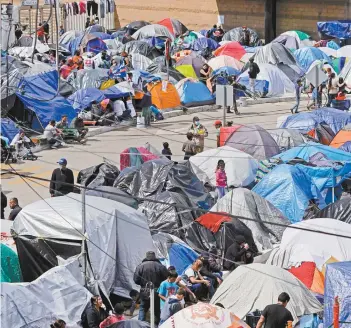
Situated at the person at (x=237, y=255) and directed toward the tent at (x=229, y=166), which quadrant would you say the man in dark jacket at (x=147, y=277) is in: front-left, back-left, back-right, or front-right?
back-left

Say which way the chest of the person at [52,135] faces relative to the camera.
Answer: to the viewer's right

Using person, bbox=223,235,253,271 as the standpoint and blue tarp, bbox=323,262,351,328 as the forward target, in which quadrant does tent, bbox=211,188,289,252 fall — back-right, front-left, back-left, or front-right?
back-left

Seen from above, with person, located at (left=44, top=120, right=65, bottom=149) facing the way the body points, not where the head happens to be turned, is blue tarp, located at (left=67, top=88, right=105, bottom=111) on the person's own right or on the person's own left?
on the person's own left
